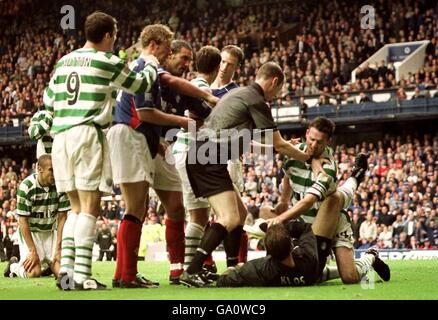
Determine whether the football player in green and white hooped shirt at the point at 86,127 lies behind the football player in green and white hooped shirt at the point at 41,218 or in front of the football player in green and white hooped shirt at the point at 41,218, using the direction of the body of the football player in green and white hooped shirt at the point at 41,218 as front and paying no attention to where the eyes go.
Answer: in front

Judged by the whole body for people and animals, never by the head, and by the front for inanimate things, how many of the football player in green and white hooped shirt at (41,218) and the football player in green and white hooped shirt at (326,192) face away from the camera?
0

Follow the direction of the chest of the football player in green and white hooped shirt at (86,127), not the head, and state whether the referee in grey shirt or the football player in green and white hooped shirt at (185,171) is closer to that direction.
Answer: the football player in green and white hooped shirt

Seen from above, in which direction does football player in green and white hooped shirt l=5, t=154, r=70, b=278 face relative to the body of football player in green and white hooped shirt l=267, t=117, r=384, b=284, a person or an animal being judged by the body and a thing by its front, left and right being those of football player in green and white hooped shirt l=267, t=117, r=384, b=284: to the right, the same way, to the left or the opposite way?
to the left

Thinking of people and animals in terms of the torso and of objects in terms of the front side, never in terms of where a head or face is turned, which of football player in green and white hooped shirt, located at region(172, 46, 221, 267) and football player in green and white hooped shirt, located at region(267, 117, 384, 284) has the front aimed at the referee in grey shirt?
football player in green and white hooped shirt, located at region(267, 117, 384, 284)

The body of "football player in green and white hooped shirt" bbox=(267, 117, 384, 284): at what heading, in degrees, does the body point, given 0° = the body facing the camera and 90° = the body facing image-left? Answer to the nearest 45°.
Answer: approximately 45°

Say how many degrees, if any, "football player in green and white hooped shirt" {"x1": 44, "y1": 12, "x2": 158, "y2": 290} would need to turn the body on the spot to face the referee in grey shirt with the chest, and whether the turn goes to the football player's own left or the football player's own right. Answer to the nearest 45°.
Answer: approximately 45° to the football player's own right

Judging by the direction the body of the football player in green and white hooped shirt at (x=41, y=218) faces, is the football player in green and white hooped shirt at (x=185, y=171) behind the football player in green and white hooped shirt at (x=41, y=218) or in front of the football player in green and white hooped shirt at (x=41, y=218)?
in front

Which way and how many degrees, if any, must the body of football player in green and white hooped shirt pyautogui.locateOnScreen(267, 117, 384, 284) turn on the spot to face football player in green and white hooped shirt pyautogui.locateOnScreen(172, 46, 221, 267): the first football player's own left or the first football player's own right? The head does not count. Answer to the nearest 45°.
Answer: approximately 45° to the first football player's own right

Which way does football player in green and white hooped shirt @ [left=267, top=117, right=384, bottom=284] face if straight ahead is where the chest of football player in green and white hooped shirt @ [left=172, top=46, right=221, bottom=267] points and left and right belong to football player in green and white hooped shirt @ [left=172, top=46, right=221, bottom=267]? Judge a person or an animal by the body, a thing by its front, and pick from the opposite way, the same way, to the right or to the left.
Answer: the opposite way

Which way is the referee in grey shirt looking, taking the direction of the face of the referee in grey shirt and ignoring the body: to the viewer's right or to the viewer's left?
to the viewer's right

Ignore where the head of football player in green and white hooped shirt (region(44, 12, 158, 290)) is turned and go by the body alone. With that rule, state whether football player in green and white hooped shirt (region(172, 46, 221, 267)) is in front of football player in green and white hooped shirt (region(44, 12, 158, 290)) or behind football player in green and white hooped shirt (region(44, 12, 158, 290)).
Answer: in front

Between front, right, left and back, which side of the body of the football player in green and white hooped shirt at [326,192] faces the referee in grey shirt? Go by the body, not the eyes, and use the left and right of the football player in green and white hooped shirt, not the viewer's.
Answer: front

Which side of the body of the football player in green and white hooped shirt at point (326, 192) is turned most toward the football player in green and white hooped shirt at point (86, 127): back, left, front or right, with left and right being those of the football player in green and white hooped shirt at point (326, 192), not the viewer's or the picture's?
front

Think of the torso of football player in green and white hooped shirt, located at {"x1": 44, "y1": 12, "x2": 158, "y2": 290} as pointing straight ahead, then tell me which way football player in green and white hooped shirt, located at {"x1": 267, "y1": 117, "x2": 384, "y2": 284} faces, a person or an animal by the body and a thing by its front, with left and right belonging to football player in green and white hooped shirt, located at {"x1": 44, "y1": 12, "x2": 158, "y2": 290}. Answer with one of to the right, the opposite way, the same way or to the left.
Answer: the opposite way
